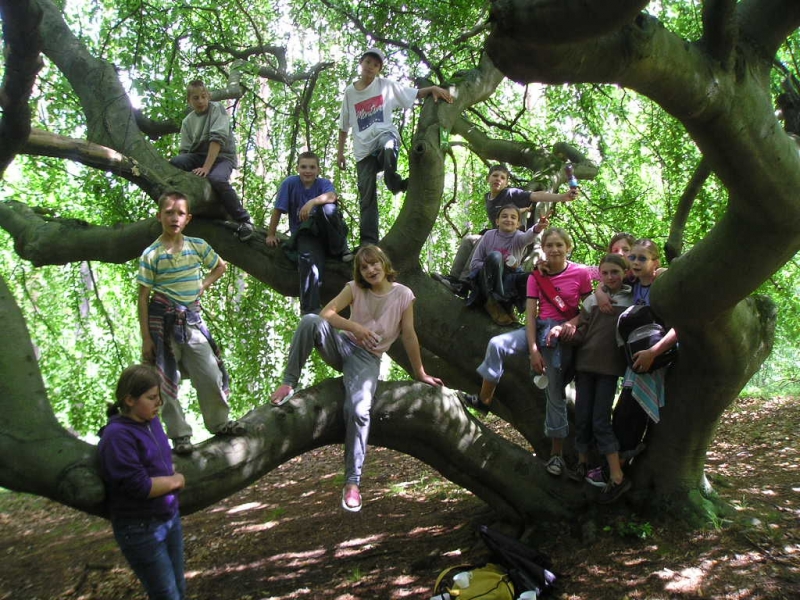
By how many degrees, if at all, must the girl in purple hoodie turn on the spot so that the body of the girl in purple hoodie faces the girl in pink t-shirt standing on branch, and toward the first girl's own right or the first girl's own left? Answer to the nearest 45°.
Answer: approximately 45° to the first girl's own left

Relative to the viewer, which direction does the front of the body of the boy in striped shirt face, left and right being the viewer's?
facing the viewer

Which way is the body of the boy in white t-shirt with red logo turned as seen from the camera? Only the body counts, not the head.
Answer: toward the camera

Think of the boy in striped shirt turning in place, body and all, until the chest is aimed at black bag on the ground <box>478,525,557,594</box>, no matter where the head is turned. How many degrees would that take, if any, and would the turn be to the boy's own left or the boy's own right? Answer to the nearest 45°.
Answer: approximately 90° to the boy's own left

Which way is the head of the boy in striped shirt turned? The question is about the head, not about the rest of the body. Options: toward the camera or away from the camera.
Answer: toward the camera

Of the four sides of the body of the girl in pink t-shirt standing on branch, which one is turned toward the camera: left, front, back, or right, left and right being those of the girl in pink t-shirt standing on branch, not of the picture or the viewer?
front

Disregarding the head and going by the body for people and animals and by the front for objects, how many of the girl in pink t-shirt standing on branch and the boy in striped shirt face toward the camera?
2

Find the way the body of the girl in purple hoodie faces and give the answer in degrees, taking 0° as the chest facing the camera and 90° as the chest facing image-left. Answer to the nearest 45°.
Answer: approximately 315°

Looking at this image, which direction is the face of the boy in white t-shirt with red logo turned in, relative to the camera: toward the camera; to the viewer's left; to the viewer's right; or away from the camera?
toward the camera

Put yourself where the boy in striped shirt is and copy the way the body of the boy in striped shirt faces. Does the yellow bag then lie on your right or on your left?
on your left
